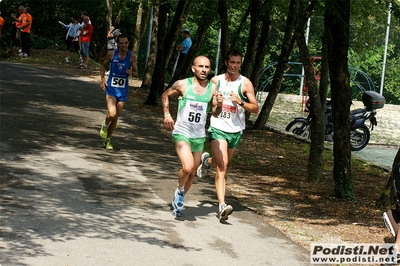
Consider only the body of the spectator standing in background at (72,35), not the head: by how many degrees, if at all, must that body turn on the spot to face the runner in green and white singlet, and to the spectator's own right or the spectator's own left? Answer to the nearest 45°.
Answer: approximately 45° to the spectator's own left

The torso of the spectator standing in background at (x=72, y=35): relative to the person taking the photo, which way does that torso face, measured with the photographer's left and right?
facing the viewer and to the left of the viewer

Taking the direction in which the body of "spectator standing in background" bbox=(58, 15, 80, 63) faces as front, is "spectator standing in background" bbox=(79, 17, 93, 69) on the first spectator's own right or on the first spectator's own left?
on the first spectator's own left

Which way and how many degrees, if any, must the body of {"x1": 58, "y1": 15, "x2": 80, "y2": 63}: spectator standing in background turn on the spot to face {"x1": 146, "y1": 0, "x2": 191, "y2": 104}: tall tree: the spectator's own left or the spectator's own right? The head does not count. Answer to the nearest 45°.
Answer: approximately 45° to the spectator's own left

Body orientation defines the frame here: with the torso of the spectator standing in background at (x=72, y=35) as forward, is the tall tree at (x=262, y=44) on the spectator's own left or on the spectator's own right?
on the spectator's own left

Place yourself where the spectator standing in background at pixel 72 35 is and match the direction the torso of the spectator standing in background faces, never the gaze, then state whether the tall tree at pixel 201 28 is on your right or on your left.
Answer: on your left

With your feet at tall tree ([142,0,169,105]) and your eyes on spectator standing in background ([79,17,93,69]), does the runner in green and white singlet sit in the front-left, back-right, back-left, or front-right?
back-left

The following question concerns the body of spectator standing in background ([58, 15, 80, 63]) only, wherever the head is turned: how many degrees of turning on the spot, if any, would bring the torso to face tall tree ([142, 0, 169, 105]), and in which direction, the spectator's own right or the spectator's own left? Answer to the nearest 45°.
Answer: approximately 45° to the spectator's own left

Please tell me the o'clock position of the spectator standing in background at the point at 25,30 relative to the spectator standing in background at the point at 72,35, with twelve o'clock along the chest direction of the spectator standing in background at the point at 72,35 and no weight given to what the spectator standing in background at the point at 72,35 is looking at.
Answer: the spectator standing in background at the point at 25,30 is roughly at 2 o'clock from the spectator standing in background at the point at 72,35.
